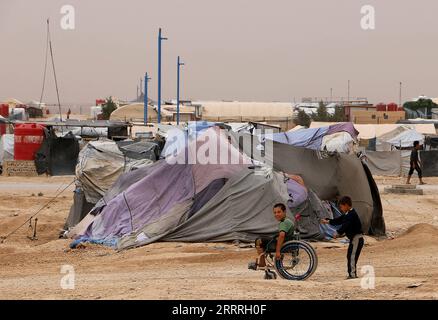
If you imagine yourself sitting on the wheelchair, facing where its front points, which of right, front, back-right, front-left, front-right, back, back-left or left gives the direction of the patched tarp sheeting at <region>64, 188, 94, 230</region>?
front-right

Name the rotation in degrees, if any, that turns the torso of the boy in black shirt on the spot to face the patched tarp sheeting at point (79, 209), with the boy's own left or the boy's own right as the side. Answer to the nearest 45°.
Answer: approximately 45° to the boy's own right

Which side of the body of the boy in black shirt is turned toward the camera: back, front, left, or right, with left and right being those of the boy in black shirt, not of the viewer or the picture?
left

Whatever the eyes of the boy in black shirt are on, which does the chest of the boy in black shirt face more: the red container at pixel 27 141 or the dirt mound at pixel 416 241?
the red container

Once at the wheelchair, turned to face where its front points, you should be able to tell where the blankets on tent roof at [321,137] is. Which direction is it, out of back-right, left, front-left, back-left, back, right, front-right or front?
right

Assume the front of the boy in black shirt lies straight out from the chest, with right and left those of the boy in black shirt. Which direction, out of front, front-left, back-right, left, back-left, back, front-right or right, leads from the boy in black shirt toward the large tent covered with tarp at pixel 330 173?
right

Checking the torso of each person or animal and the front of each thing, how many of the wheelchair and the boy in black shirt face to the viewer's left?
2

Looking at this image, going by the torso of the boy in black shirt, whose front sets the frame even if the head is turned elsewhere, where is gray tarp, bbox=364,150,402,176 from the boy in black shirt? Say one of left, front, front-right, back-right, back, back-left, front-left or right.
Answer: right

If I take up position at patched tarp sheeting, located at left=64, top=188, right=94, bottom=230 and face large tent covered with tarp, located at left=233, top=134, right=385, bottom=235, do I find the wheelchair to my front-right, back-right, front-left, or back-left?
front-right

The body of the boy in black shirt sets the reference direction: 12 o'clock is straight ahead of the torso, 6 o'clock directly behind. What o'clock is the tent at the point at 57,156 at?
The tent is roughly at 2 o'clock from the boy in black shirt.

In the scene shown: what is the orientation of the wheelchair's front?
to the viewer's left

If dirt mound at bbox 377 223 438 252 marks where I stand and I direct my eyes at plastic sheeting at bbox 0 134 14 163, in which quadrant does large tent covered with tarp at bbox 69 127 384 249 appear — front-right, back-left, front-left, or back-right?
front-left

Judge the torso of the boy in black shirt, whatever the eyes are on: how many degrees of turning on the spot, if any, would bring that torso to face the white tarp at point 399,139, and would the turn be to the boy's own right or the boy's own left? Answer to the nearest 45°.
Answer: approximately 90° to the boy's own right

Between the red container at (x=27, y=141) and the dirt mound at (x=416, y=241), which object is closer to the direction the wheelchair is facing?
the red container

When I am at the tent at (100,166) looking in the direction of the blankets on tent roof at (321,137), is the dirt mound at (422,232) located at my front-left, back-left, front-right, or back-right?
front-right
